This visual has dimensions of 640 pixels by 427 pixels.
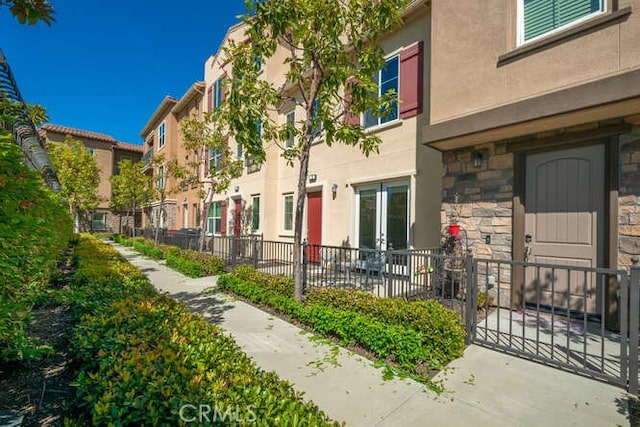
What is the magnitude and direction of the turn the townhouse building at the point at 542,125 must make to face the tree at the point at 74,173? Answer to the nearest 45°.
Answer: approximately 45° to its right

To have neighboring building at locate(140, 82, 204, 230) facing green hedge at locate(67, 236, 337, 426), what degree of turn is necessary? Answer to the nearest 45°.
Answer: approximately 45° to its left

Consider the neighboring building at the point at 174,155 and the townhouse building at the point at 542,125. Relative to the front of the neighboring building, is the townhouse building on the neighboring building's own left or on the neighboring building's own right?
on the neighboring building's own left

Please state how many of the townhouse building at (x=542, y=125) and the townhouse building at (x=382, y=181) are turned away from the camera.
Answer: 0

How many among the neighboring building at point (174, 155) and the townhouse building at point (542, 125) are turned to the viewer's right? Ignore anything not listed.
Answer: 0

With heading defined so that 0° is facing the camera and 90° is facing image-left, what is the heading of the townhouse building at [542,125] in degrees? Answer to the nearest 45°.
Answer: approximately 45°

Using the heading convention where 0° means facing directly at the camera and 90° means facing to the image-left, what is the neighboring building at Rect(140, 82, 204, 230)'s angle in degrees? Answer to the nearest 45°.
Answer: approximately 45°

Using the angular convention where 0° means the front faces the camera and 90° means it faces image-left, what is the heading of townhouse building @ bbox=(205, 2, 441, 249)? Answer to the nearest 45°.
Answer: approximately 45°

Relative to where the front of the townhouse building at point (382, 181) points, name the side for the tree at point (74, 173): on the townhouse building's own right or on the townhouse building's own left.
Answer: on the townhouse building's own right

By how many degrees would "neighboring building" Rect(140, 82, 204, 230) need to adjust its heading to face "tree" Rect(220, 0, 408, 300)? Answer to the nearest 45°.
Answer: approximately 45° to its left
